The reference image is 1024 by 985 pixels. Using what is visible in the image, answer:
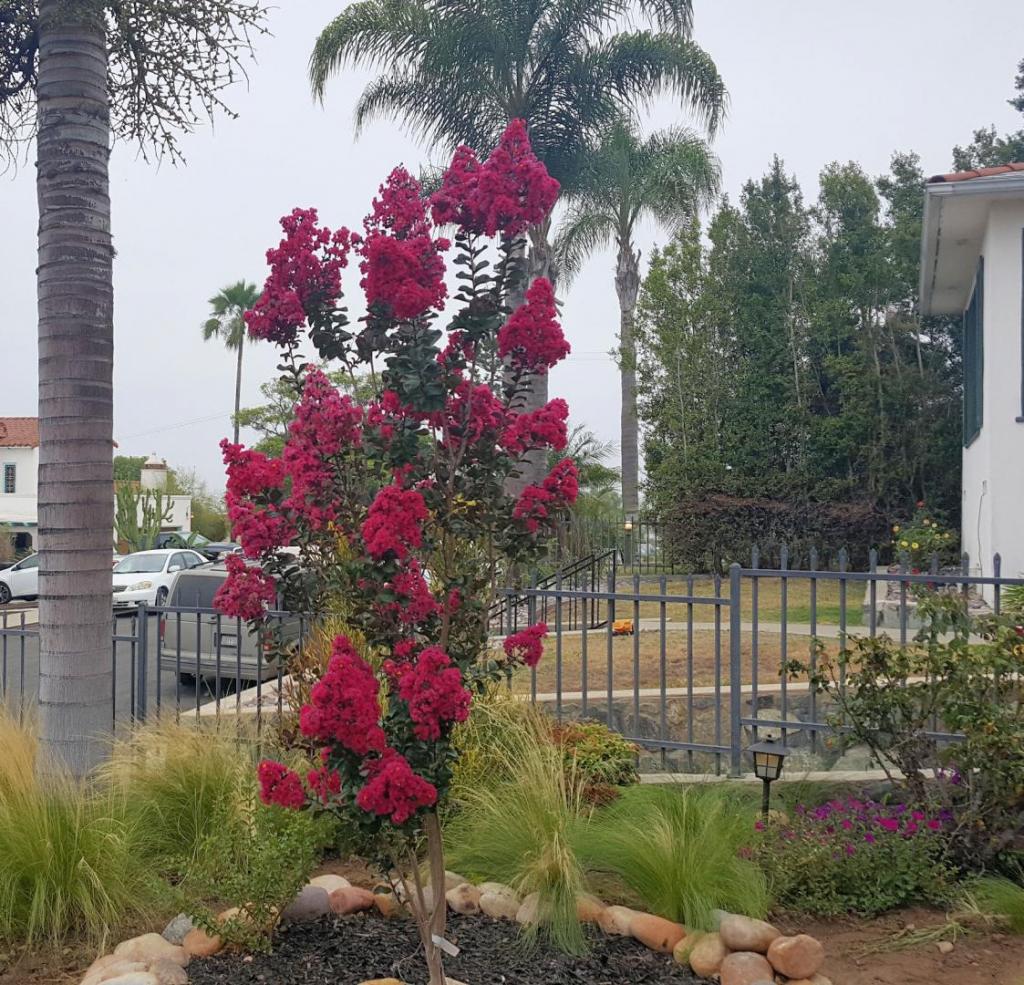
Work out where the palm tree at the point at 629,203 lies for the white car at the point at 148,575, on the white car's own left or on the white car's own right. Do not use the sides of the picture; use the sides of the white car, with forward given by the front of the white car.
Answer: on the white car's own left

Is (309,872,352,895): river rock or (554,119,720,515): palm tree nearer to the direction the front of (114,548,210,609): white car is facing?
the river rock

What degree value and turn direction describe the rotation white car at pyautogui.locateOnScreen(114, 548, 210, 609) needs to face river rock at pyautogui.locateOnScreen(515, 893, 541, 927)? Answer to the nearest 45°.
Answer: approximately 45° to its left

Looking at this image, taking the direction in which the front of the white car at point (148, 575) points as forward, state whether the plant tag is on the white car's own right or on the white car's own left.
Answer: on the white car's own left

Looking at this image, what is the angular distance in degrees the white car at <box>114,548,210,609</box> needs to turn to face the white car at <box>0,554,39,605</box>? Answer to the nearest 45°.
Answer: approximately 90° to its right

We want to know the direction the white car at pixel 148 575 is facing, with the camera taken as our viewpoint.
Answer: facing the viewer and to the left of the viewer

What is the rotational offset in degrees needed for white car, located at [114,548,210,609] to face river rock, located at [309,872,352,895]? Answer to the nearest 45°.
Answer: approximately 45° to its left

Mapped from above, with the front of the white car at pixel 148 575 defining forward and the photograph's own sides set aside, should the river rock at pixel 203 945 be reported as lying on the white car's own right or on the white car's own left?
on the white car's own left

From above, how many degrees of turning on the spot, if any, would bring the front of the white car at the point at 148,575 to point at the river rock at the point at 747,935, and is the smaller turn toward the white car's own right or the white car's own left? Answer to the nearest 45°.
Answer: approximately 45° to the white car's own left

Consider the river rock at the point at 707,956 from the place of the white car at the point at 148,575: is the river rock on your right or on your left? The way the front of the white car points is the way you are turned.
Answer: on your left

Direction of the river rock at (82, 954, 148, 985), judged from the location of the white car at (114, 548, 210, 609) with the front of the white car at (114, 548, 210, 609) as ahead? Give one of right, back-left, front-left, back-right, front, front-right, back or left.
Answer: front-left

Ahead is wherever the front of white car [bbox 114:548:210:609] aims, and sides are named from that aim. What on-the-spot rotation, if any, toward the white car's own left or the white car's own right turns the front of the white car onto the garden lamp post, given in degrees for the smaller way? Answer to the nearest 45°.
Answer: approximately 45° to the white car's own left

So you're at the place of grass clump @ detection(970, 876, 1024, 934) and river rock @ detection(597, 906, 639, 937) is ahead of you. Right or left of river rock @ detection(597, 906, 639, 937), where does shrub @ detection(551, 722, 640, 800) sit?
right

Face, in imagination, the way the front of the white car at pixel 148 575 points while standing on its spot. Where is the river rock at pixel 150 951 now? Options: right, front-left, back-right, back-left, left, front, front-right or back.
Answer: front-left

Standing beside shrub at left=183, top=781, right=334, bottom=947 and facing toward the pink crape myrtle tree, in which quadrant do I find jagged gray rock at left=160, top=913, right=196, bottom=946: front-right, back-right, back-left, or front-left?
back-right

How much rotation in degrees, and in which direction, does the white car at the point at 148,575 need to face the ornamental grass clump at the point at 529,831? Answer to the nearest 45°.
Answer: approximately 45° to its left
